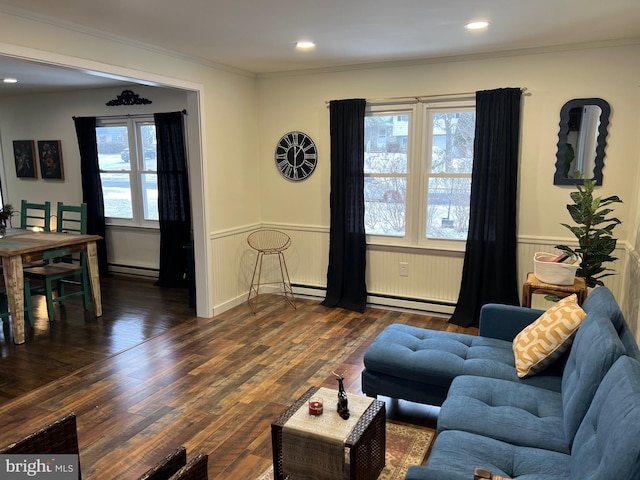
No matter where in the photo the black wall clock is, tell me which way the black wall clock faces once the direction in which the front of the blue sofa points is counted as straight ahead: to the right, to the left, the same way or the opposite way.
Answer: to the left

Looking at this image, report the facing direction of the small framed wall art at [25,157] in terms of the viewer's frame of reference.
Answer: facing the viewer and to the left of the viewer

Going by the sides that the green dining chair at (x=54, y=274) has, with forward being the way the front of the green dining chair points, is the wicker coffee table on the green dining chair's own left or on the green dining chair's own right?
on the green dining chair's own left

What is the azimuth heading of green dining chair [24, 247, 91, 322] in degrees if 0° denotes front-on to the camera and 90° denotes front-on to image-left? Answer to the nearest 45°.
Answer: approximately 45°

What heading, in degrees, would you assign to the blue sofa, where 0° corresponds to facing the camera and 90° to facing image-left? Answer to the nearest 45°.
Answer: approximately 90°

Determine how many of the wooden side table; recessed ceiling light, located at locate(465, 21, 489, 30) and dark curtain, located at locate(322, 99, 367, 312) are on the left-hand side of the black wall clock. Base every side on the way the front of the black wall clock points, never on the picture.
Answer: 3

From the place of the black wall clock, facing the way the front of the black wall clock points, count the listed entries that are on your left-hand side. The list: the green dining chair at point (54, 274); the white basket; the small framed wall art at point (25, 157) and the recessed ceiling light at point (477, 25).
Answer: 2

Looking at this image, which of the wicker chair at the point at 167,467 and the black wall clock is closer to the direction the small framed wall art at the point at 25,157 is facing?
the wicker chair

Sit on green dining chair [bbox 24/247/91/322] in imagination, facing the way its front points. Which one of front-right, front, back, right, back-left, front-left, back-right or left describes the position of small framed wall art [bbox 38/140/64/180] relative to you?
back-right

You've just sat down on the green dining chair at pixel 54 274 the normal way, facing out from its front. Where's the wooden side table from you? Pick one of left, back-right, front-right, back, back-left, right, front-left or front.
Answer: left

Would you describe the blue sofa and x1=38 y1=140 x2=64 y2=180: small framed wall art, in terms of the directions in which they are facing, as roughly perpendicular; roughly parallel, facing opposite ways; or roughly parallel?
roughly perpendicular
